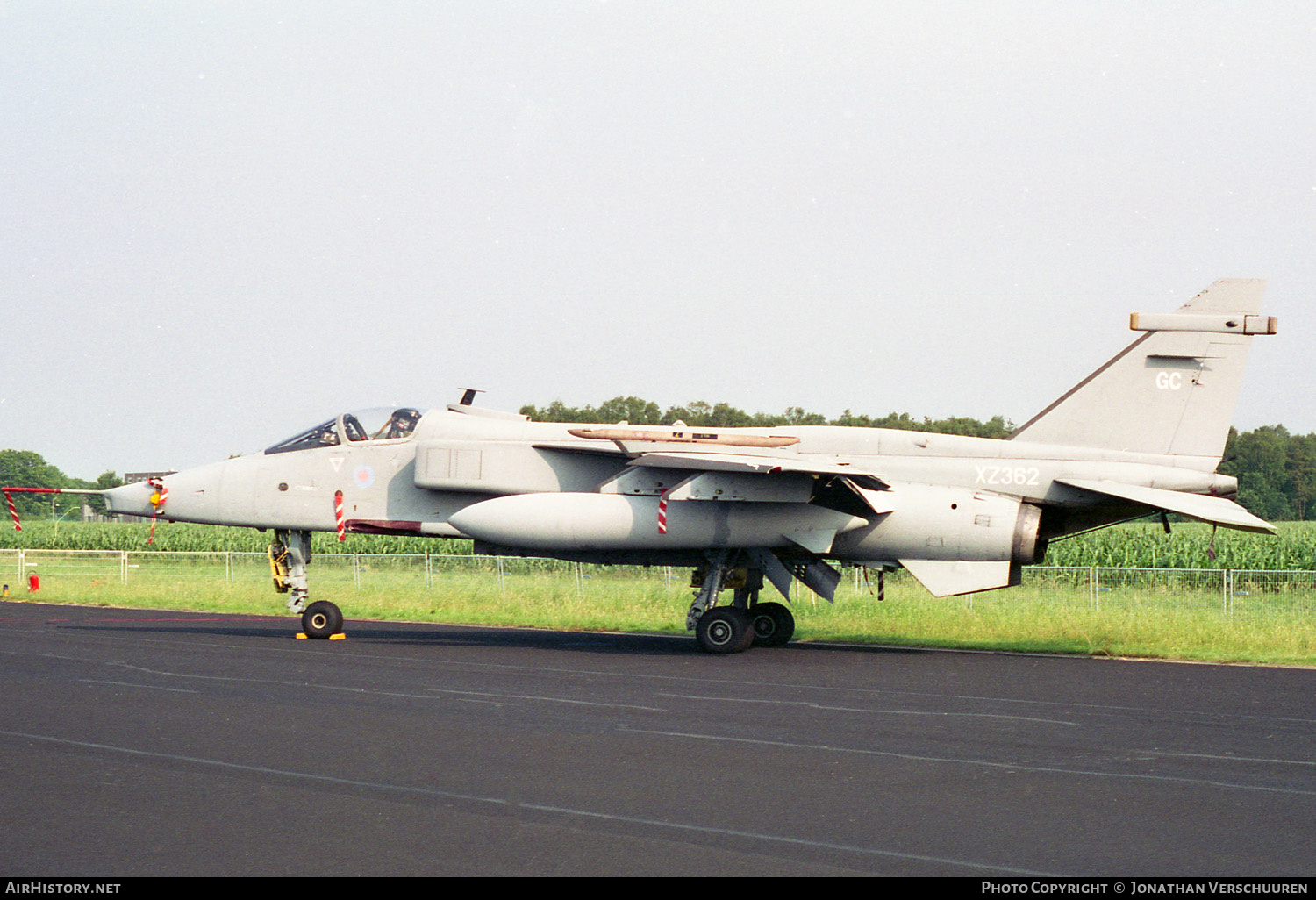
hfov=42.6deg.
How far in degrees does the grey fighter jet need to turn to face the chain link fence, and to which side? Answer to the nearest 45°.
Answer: approximately 90° to its right

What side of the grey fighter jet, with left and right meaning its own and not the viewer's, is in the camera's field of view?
left
